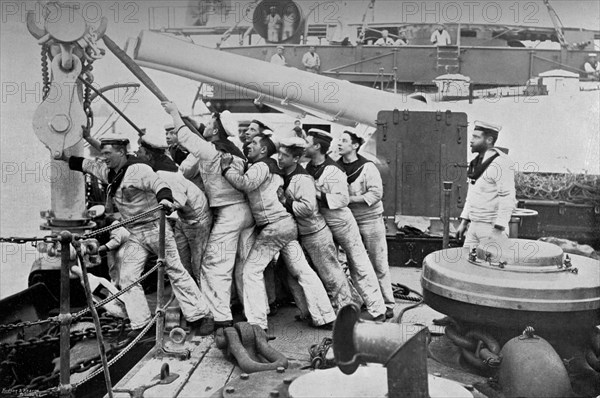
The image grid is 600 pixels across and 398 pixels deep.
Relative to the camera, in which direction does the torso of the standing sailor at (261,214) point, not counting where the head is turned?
to the viewer's left

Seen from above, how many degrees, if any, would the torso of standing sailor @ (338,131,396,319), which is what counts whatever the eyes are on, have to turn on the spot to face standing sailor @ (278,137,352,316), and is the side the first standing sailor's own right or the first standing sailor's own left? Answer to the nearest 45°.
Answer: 0° — they already face them

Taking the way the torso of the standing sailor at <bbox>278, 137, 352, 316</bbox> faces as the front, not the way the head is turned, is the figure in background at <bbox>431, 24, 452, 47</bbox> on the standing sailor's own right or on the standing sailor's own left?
on the standing sailor's own right

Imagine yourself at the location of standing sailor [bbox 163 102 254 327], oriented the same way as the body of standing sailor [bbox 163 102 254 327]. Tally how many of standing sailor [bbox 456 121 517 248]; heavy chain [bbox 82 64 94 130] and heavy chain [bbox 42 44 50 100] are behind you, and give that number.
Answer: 1

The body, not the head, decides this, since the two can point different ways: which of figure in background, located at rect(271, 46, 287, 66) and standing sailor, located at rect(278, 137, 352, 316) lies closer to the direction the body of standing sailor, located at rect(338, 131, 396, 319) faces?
the standing sailor

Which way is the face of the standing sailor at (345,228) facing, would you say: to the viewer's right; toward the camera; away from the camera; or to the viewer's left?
to the viewer's left

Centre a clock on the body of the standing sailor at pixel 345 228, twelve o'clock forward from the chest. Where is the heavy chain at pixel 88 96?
The heavy chain is roughly at 12 o'clock from the standing sailor.

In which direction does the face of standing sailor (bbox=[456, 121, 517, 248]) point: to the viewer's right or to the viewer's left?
to the viewer's left

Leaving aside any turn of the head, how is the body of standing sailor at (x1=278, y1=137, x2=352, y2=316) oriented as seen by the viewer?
to the viewer's left

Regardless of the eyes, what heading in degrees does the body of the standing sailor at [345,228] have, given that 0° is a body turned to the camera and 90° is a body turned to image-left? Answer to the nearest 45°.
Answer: approximately 90°

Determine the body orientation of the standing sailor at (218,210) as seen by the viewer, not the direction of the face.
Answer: to the viewer's left

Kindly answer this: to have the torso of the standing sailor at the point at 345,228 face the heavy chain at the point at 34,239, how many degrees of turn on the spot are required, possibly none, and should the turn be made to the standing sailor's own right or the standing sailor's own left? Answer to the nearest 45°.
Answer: approximately 45° to the standing sailor's own left

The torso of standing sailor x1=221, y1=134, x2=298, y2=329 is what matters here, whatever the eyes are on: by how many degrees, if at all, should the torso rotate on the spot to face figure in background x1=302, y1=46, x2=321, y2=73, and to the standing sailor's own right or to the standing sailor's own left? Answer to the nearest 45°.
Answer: approximately 90° to the standing sailor's own right

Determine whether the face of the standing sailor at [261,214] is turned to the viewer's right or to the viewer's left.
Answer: to the viewer's left
